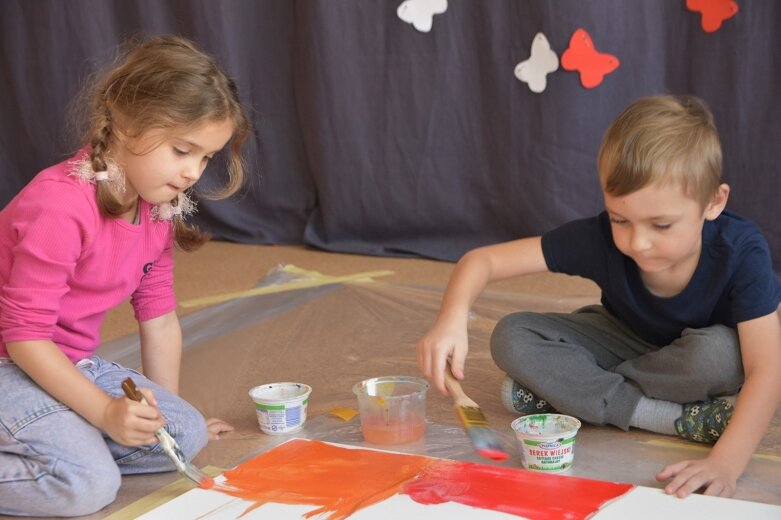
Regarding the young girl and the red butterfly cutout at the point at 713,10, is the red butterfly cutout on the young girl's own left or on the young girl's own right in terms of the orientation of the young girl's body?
on the young girl's own left

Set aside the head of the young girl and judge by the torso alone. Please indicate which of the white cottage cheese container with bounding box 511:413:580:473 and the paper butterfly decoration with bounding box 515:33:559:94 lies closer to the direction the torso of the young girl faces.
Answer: the white cottage cheese container

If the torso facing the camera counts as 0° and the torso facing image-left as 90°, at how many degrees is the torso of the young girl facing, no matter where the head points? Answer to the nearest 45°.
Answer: approximately 315°

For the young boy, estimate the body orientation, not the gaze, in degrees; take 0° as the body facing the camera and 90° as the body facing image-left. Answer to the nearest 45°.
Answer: approximately 45°

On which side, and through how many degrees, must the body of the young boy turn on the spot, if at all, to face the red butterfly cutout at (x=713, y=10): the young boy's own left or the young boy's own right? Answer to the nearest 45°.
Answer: approximately 135° to the young boy's own right

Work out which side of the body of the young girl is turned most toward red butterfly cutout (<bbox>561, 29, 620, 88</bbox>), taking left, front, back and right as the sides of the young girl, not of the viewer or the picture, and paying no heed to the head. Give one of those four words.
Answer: left

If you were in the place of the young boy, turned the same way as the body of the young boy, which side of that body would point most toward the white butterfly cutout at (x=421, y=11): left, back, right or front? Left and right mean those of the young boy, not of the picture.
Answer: right

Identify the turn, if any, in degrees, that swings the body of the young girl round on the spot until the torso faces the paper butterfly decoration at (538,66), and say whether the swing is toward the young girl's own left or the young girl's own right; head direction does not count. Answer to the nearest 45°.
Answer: approximately 90° to the young girl's own left

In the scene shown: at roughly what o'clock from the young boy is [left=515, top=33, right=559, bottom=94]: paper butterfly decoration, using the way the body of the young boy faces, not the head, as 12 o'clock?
The paper butterfly decoration is roughly at 4 o'clock from the young boy.

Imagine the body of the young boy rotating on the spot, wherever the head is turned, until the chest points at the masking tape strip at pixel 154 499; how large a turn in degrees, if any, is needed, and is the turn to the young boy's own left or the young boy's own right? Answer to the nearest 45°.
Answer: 0° — they already face it

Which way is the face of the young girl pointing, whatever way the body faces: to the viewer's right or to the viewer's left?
to the viewer's right
